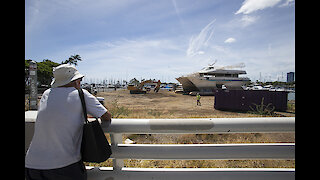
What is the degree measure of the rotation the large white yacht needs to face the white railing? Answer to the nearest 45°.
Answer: approximately 45° to its left

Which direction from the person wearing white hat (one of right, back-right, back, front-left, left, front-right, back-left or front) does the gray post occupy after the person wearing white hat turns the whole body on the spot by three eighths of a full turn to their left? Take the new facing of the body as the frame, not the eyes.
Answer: right

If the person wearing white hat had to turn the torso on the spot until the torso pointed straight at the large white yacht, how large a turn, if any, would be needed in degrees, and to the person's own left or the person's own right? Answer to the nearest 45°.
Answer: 0° — they already face it

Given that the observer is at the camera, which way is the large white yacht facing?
facing the viewer and to the left of the viewer

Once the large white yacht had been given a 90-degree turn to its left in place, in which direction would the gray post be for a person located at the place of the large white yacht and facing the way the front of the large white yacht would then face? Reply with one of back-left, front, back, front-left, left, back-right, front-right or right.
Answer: front-right

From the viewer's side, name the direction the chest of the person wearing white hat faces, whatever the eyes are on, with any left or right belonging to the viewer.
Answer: facing away from the viewer and to the right of the viewer

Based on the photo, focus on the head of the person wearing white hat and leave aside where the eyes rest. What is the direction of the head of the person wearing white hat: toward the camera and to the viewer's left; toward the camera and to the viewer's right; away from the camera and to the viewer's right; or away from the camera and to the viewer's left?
away from the camera and to the viewer's right
